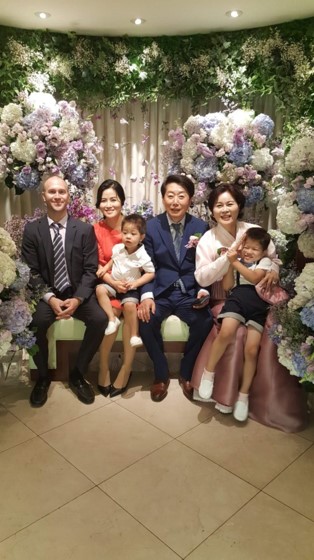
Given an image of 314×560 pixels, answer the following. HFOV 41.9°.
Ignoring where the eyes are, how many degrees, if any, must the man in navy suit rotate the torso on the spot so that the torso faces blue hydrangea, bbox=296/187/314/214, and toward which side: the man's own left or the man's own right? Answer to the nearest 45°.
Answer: approximately 45° to the man's own left

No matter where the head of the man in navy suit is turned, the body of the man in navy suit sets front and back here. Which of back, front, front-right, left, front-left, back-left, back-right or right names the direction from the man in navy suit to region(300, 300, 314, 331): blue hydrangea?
front-left

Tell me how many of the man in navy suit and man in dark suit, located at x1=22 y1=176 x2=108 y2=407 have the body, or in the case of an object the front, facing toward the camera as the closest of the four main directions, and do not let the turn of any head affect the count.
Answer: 2

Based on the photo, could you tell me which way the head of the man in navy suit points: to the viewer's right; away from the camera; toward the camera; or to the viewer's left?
toward the camera

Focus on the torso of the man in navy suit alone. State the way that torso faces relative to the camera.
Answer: toward the camera

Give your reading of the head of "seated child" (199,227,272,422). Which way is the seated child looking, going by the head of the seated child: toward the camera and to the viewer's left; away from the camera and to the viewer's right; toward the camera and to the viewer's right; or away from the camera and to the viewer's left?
toward the camera and to the viewer's left

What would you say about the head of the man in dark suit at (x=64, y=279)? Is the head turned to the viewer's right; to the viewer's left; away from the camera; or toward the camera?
toward the camera

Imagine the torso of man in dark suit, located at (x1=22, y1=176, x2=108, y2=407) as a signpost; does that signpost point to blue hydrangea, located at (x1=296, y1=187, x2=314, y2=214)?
no

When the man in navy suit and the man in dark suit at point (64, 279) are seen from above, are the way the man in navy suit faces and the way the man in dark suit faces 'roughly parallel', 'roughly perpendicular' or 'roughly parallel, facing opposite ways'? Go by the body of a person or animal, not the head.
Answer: roughly parallel

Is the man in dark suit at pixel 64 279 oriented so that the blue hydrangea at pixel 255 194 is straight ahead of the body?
no

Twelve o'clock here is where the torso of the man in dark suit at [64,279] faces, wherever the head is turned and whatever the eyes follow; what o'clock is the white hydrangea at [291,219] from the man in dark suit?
The white hydrangea is roughly at 10 o'clock from the man in dark suit.

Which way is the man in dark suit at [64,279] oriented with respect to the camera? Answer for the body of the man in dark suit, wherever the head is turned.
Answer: toward the camera

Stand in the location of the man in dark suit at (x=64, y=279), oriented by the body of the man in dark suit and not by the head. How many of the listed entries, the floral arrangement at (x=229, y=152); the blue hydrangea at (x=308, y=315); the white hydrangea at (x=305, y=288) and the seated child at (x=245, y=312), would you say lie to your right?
0
